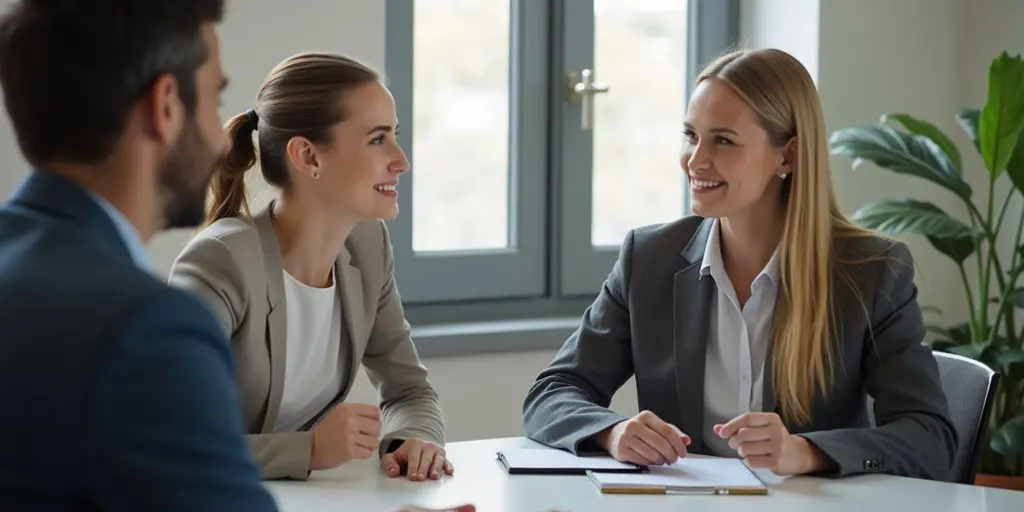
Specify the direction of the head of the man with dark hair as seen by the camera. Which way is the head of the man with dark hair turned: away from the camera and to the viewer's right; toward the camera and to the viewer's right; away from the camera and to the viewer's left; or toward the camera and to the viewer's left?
away from the camera and to the viewer's right

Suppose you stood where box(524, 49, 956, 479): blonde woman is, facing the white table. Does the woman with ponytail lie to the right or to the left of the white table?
right

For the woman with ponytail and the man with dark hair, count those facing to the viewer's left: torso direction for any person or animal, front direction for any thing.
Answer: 0

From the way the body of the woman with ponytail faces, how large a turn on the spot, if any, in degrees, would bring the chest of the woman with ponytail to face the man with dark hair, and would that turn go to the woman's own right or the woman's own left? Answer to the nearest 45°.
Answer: approximately 45° to the woman's own right

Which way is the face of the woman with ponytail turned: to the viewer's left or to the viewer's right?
to the viewer's right

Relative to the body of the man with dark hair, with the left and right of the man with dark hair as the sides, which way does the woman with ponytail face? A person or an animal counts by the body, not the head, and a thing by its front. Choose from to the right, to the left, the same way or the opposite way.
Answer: to the right

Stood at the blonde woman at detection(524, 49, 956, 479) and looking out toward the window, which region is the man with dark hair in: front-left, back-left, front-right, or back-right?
back-left

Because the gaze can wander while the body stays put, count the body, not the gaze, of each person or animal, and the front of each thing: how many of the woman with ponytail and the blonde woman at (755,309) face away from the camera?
0

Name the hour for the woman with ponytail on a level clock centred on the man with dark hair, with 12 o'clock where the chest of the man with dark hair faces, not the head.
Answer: The woman with ponytail is roughly at 11 o'clock from the man with dark hair.

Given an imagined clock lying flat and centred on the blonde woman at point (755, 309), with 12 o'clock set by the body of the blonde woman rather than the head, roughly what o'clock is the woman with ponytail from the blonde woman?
The woman with ponytail is roughly at 1 o'clock from the blonde woman.

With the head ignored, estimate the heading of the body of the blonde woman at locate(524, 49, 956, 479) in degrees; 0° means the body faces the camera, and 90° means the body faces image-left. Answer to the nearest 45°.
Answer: approximately 45°

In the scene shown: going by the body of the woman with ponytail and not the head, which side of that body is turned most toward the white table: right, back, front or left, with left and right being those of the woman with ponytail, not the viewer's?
front

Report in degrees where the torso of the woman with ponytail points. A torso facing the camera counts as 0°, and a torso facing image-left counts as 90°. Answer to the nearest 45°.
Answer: approximately 315°

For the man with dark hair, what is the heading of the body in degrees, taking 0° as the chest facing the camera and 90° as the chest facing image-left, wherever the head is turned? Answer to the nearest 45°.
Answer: approximately 225°

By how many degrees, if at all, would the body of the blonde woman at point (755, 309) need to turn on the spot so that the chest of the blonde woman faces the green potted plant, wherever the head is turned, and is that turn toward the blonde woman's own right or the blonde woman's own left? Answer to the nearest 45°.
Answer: approximately 180°

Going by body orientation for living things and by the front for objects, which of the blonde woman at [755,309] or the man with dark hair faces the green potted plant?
the man with dark hair
